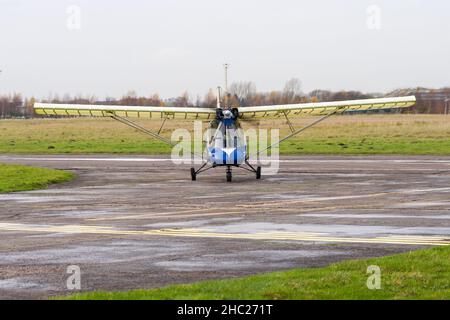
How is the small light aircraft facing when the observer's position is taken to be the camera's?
facing the viewer
